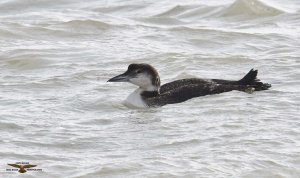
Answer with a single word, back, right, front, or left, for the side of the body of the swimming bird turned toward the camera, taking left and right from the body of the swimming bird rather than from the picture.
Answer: left
